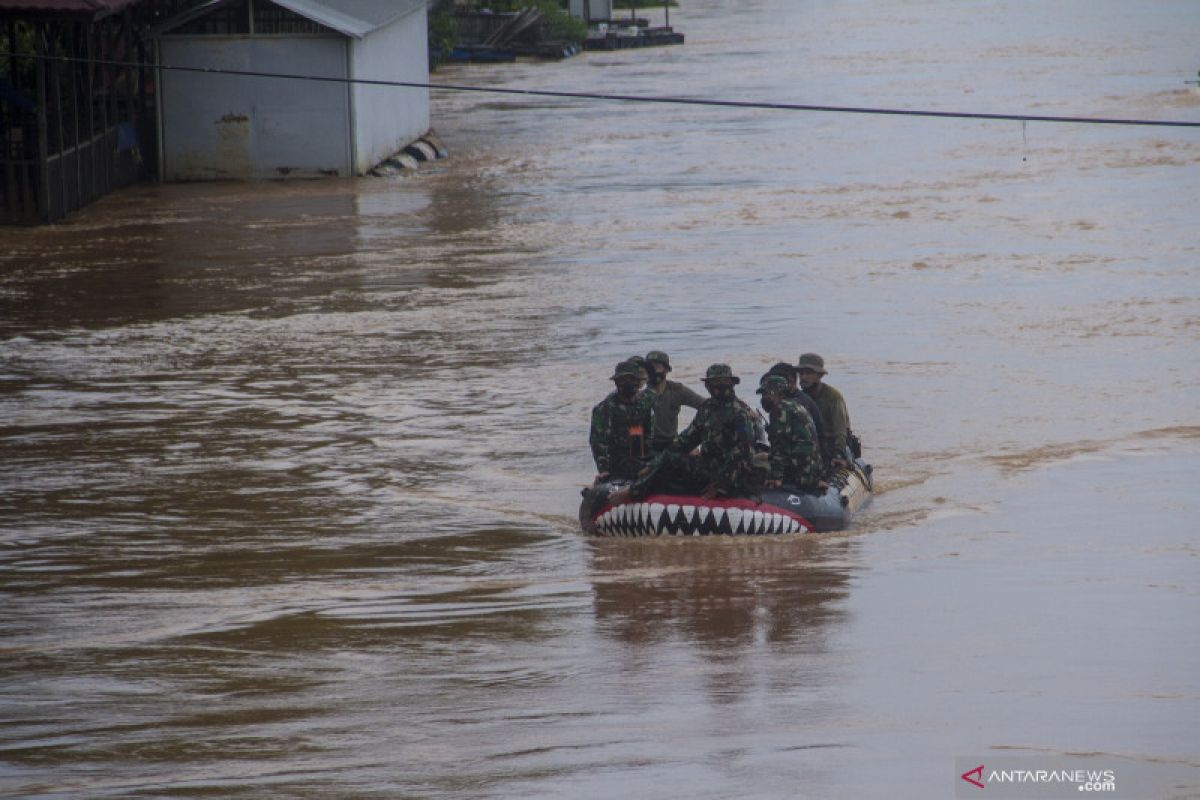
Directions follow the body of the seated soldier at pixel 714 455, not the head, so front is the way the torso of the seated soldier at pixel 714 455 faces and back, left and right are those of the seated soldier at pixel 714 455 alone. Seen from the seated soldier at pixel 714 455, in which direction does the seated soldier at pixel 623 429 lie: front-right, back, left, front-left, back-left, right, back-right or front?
right

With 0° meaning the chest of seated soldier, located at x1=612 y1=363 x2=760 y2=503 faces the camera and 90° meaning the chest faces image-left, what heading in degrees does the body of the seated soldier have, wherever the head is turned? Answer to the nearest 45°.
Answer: approximately 45°

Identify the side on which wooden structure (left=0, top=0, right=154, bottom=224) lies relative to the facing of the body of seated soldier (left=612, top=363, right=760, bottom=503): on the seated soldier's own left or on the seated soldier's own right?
on the seated soldier's own right

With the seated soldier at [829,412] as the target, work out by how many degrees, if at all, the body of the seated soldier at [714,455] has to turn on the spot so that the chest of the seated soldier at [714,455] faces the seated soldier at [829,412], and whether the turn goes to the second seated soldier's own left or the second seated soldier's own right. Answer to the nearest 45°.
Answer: approximately 180°

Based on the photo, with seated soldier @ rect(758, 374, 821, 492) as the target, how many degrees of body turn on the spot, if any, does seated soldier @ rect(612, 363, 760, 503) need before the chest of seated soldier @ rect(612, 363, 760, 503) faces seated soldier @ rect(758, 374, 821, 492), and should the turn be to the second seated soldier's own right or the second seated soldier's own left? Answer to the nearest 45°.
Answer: approximately 135° to the second seated soldier's own left

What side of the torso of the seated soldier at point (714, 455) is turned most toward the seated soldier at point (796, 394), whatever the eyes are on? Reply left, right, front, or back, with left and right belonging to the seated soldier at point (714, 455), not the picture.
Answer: back
